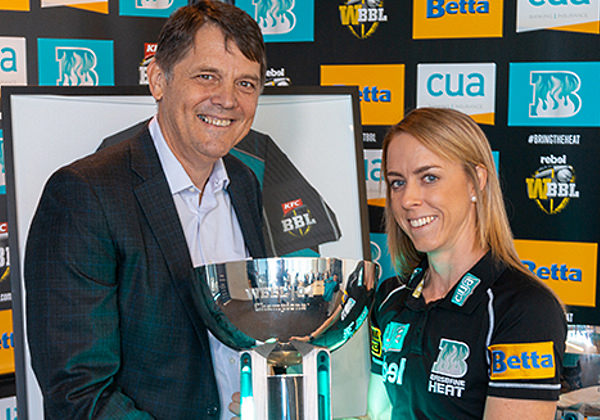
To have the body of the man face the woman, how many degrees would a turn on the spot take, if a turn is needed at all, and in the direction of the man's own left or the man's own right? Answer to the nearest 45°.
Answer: approximately 45° to the man's own left

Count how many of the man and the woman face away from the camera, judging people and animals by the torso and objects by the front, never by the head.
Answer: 0

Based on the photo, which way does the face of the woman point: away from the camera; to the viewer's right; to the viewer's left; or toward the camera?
toward the camera

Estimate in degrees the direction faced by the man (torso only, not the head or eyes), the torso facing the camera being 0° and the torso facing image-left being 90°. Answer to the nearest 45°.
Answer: approximately 315°

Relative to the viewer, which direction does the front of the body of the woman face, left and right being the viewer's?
facing the viewer and to the left of the viewer

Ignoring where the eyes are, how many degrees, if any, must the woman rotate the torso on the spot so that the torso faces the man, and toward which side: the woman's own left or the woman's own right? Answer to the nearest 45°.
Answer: approximately 45° to the woman's own right
